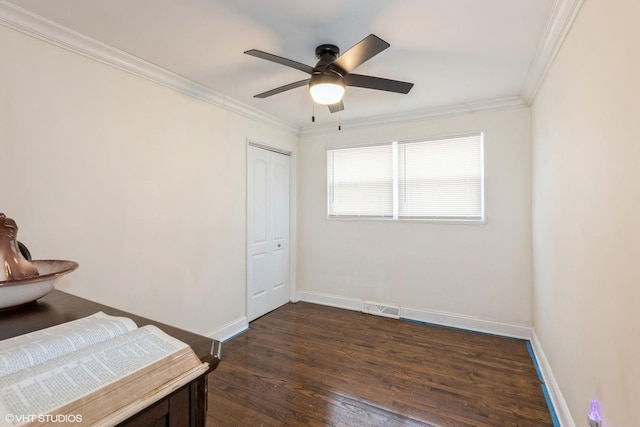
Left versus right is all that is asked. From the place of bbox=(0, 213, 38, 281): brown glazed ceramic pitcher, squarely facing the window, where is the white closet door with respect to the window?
left

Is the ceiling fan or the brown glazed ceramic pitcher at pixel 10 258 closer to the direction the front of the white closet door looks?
the ceiling fan

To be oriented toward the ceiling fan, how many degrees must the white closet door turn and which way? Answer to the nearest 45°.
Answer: approximately 45° to its right

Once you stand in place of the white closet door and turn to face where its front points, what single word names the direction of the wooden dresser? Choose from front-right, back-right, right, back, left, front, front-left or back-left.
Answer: front-right

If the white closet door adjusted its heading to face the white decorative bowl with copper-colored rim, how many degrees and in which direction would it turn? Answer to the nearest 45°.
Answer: approximately 45° to its right

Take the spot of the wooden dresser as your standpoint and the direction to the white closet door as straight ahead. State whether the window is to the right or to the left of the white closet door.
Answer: right

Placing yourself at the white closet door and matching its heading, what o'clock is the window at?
The window is roughly at 11 o'clock from the white closet door.

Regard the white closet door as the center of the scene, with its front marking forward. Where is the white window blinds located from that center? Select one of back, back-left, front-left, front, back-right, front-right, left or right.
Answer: front-left

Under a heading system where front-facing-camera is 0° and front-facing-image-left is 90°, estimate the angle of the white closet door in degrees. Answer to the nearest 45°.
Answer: approximately 315°

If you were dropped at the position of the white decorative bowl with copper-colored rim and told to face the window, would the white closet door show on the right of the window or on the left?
left
